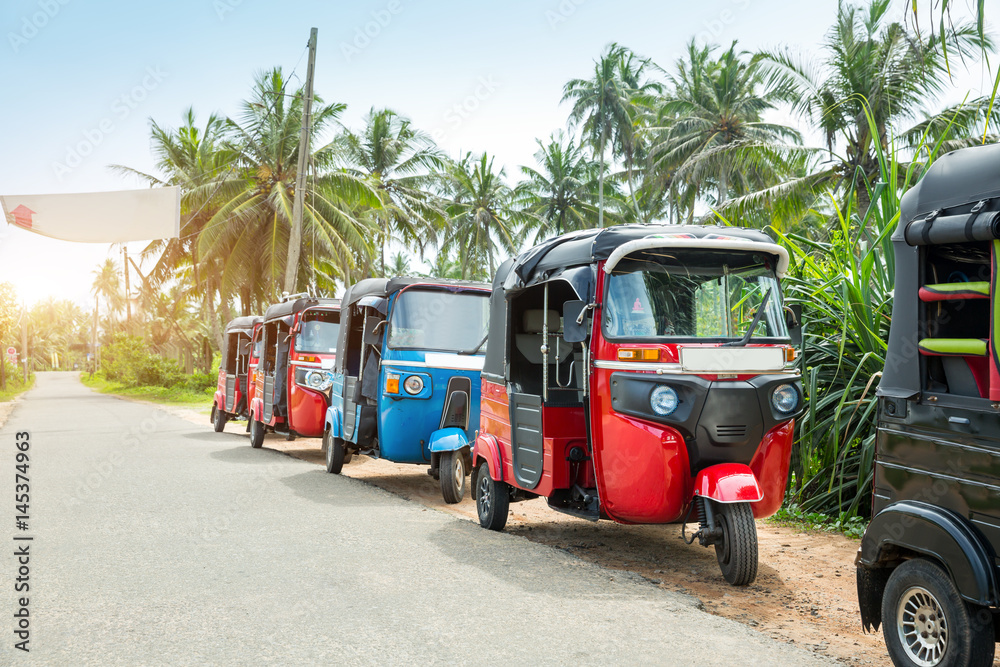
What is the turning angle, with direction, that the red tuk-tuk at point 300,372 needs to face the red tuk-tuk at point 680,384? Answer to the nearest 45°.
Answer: approximately 45° to its right

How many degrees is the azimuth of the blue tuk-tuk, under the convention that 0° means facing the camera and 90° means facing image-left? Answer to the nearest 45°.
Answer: approximately 315°

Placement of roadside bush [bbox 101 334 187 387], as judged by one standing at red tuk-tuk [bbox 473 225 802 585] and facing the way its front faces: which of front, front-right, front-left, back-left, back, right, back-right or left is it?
back

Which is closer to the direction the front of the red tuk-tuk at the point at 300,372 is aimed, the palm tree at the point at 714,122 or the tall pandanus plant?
the tall pandanus plant

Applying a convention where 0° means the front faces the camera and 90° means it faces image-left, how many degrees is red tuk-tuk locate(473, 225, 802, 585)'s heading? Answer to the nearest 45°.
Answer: approximately 315°

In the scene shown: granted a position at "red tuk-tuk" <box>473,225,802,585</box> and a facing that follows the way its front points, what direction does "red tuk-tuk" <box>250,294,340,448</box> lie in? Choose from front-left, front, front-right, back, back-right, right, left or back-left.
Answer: back

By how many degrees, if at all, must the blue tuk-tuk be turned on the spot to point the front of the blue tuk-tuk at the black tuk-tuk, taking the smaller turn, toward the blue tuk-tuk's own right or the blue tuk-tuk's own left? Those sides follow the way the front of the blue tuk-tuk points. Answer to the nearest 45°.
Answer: approximately 45° to the blue tuk-tuk's own right

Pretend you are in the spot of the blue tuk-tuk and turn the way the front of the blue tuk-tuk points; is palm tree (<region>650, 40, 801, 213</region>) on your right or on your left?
on your left

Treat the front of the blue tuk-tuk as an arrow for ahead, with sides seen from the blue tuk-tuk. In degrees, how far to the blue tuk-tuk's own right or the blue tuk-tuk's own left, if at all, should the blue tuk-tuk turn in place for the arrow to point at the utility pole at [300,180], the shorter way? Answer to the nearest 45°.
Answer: approximately 135° to the blue tuk-tuk's own left

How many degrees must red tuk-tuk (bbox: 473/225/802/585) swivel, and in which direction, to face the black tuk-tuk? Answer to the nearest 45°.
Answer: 0° — it already faces it

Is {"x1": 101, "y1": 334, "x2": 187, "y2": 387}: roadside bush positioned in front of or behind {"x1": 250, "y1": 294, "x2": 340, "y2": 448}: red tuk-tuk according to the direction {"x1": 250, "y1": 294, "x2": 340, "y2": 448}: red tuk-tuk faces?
behind

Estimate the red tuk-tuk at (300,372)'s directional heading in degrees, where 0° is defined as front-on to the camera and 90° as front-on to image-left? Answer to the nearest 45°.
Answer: approximately 315°
